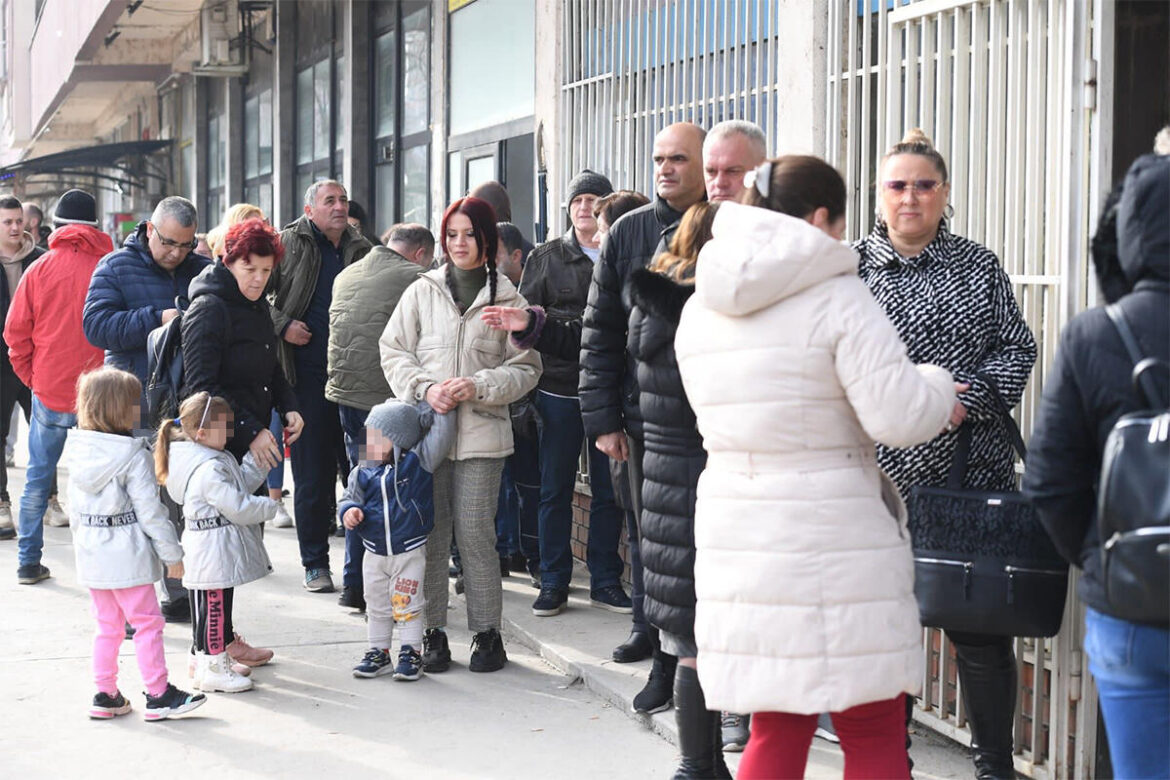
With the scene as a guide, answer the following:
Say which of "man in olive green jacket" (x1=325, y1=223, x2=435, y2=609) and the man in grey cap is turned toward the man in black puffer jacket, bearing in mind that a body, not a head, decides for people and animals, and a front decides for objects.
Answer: the man in grey cap

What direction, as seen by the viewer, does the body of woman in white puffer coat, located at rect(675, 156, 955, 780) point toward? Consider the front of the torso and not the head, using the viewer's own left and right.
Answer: facing away from the viewer and to the right of the viewer

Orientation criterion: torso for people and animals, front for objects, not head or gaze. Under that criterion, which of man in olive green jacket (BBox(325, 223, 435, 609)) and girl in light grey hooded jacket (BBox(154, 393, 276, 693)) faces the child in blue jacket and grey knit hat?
the girl in light grey hooded jacket

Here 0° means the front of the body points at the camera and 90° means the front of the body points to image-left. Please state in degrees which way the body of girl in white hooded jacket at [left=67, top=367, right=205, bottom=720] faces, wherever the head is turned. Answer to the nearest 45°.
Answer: approximately 225°

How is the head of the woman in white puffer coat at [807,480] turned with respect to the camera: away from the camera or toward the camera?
away from the camera

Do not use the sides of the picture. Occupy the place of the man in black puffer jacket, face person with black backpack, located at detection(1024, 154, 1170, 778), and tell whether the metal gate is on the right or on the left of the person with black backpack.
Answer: left

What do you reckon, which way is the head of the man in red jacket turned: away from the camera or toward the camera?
away from the camera
